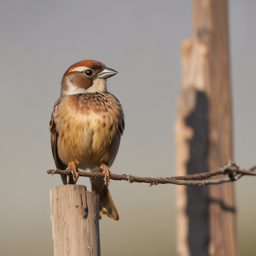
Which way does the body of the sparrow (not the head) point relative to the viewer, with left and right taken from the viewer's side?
facing the viewer

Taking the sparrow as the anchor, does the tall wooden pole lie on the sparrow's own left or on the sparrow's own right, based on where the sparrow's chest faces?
on the sparrow's own left
